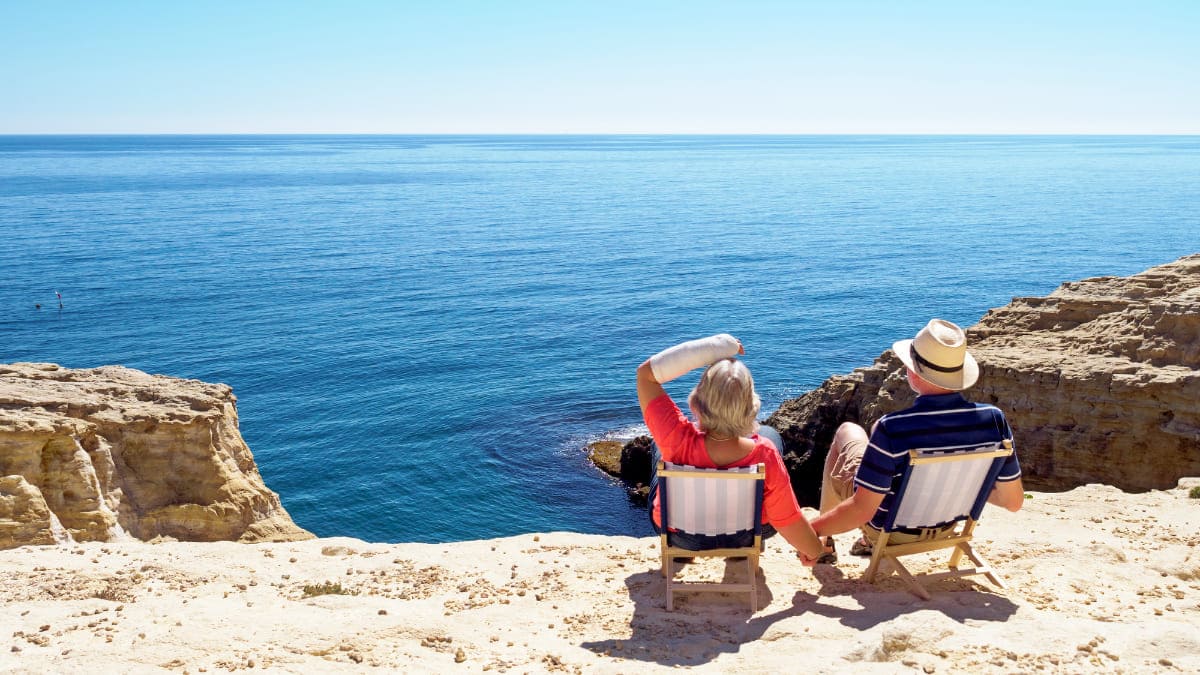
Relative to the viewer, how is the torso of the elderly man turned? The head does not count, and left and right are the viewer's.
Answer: facing away from the viewer and to the left of the viewer

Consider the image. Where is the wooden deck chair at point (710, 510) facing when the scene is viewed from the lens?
facing away from the viewer

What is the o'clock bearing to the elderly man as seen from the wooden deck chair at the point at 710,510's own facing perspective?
The elderly man is roughly at 3 o'clock from the wooden deck chair.

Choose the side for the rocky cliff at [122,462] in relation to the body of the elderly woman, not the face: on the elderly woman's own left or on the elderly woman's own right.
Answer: on the elderly woman's own left

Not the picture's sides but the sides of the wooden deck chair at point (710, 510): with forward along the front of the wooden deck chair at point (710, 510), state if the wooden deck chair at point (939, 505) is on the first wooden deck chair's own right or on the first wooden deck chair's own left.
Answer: on the first wooden deck chair's own right

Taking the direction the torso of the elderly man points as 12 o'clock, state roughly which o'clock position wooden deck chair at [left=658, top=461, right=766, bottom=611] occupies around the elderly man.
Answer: The wooden deck chair is roughly at 10 o'clock from the elderly man.

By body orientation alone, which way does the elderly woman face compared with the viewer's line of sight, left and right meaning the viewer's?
facing away from the viewer

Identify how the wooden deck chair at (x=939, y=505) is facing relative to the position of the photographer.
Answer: facing away from the viewer and to the left of the viewer

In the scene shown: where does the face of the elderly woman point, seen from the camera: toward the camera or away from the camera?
away from the camera
